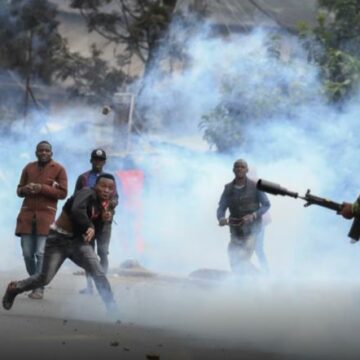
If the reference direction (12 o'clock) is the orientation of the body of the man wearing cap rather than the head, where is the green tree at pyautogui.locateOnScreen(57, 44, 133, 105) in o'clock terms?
The green tree is roughly at 6 o'clock from the man wearing cap.

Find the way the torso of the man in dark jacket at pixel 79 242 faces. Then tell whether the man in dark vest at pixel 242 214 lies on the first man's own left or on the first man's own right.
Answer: on the first man's own left

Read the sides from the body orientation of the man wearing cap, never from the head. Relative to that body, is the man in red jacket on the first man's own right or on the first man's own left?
on the first man's own right

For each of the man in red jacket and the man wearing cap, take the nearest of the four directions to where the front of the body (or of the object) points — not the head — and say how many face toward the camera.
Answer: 2

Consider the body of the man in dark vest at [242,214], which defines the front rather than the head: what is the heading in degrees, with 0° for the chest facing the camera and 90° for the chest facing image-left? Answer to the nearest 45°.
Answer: approximately 0°

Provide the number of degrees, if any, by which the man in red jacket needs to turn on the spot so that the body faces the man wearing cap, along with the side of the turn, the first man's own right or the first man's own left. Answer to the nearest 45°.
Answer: approximately 90° to the first man's own left

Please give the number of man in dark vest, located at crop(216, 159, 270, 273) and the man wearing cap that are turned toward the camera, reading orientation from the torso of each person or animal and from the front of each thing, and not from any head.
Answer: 2

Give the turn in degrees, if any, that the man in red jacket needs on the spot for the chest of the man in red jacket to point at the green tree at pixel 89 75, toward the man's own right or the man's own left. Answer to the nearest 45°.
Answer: approximately 180°
